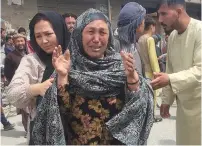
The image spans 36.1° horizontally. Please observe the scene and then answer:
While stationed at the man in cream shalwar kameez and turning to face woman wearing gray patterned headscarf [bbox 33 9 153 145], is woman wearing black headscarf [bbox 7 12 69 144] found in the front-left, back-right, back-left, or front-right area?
front-right

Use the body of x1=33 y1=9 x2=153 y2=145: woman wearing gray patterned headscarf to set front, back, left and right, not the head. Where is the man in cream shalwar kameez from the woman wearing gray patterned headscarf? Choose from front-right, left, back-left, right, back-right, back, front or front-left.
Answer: back-left

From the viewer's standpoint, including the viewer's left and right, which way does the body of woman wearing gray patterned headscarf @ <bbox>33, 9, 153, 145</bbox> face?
facing the viewer

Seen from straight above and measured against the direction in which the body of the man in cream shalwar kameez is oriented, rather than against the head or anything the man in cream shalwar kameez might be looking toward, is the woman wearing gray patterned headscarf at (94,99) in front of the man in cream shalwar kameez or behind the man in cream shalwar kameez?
in front

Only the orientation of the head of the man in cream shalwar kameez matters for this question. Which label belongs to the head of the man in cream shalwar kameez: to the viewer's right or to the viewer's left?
to the viewer's left

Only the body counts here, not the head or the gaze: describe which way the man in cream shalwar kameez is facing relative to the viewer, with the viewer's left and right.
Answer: facing the viewer and to the left of the viewer

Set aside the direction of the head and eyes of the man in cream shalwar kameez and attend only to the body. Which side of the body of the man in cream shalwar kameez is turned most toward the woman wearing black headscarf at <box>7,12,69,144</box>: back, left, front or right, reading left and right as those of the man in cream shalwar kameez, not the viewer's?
front

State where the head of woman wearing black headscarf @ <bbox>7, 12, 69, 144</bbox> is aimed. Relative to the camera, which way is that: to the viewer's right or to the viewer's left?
to the viewer's right

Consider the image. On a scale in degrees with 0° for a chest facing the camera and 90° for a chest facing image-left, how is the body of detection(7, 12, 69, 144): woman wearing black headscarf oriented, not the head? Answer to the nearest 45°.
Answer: approximately 315°

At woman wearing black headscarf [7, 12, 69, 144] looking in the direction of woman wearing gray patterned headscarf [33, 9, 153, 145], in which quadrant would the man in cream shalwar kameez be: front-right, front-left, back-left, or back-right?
front-left

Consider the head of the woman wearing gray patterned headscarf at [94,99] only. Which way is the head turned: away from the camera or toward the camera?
toward the camera
